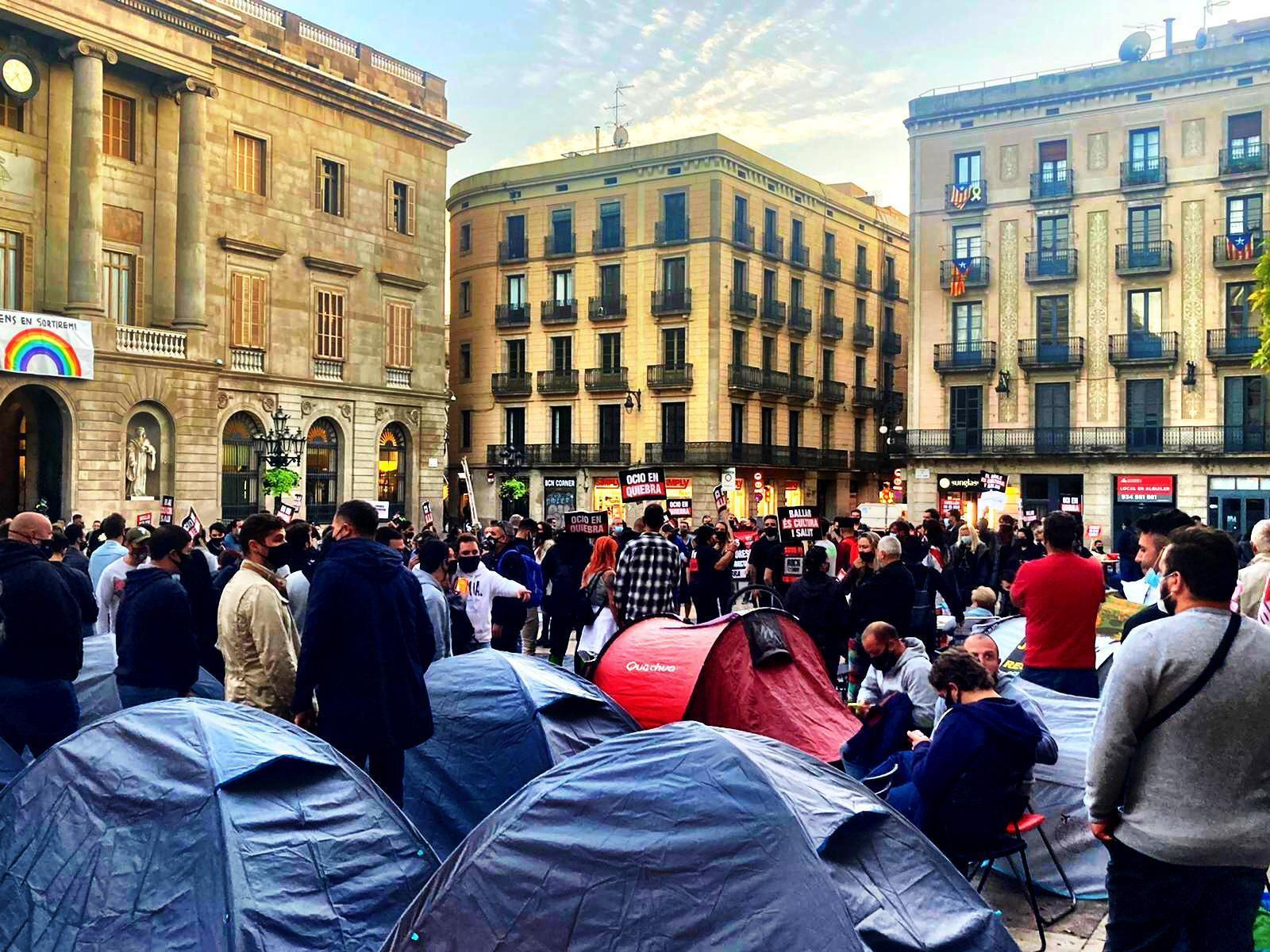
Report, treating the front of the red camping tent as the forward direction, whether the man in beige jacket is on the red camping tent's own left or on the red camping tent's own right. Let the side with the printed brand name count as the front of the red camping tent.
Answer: on the red camping tent's own right

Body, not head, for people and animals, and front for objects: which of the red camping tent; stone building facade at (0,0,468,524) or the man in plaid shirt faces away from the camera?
the man in plaid shirt

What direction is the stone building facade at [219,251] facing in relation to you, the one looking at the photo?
facing the viewer and to the right of the viewer

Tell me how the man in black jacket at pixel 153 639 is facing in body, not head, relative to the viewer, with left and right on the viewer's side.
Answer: facing away from the viewer and to the right of the viewer

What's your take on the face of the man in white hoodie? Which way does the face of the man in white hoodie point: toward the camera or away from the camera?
toward the camera

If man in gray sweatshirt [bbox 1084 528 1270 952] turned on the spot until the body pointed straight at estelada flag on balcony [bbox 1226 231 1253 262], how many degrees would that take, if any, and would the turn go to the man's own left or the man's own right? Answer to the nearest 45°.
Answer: approximately 45° to the man's own right

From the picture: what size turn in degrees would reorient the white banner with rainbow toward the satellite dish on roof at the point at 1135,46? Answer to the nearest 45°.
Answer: approximately 45° to its left

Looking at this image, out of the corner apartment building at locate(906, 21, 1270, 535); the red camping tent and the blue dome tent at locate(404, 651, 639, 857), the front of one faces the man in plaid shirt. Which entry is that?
the corner apartment building

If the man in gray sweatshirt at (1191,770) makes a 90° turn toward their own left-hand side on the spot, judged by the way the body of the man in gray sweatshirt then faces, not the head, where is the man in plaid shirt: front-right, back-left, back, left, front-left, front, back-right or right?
right

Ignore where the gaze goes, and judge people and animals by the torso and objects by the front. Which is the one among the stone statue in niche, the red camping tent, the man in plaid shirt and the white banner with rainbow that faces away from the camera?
the man in plaid shirt

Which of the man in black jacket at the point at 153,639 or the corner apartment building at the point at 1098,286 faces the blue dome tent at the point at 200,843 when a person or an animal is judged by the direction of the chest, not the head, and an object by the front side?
the corner apartment building

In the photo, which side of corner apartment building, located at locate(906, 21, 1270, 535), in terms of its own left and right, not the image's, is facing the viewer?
front

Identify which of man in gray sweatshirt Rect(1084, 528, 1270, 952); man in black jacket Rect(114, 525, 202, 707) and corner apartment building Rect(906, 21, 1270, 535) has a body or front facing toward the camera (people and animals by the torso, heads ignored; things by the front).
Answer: the corner apartment building

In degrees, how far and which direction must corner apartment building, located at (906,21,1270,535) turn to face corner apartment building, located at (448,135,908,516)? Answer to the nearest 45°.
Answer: approximately 90° to its right

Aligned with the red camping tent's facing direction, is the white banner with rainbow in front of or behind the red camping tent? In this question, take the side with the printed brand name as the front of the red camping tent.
behind

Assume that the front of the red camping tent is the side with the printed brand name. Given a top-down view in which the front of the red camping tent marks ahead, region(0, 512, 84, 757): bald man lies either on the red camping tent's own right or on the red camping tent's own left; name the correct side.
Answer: on the red camping tent's own right

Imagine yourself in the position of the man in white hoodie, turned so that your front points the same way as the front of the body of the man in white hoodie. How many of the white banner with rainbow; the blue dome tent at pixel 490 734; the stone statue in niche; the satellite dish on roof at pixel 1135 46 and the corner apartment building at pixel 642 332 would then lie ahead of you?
1

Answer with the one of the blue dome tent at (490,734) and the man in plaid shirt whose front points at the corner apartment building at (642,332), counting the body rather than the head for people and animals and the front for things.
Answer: the man in plaid shirt

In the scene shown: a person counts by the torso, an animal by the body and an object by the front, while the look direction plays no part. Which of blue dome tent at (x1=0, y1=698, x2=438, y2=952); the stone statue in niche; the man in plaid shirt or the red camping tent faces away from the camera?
the man in plaid shirt
